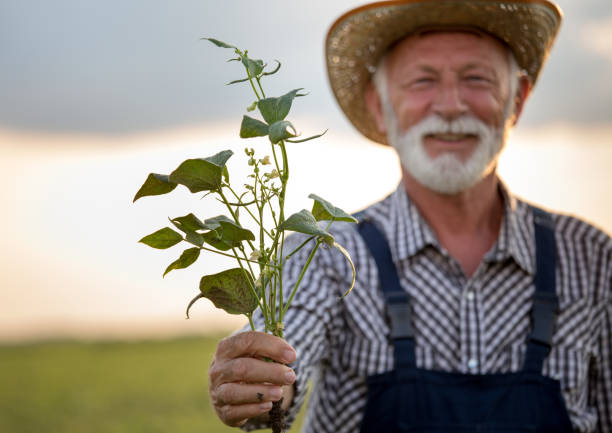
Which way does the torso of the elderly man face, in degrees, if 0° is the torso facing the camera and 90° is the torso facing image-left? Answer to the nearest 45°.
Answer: approximately 0°
